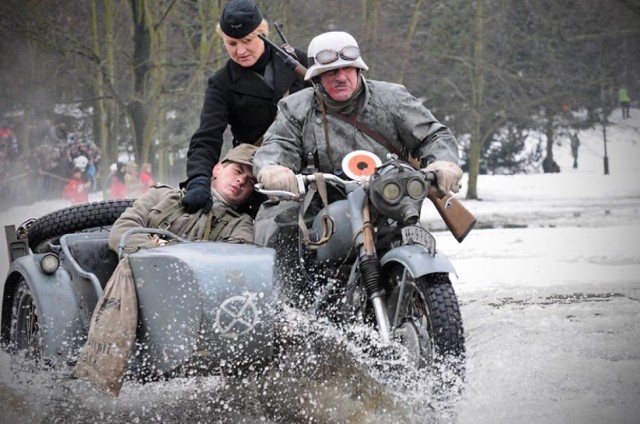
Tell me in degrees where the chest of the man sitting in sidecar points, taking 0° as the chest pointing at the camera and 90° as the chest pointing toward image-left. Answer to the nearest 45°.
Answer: approximately 315°

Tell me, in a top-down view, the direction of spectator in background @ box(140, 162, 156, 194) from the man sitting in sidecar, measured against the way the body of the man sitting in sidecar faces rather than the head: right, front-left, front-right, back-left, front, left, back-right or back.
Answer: back-left

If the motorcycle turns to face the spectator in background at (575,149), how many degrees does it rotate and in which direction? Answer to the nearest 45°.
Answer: approximately 135° to its left

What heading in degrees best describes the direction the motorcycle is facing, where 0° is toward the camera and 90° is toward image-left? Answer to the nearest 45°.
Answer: approximately 315°

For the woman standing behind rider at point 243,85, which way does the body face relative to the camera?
toward the camera

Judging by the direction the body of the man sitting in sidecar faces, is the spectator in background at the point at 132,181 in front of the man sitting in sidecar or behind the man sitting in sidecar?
behind

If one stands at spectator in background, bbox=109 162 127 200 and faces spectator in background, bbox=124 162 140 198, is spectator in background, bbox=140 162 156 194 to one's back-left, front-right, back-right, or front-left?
front-left

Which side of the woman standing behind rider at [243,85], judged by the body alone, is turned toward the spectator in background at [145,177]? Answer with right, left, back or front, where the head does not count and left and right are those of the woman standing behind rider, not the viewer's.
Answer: back

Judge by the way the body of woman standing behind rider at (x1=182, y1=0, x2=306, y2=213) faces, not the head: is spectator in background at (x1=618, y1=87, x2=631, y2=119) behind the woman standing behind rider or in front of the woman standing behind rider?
behind

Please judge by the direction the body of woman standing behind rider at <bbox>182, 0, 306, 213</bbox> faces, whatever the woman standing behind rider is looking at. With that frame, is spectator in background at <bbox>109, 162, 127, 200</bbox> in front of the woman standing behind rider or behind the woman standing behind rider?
behind
